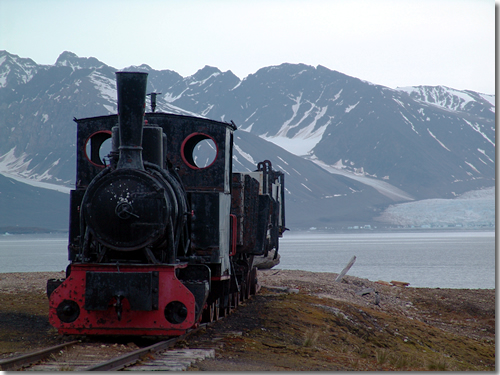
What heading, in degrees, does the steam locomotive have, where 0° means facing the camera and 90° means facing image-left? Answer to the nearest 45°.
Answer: approximately 0°
